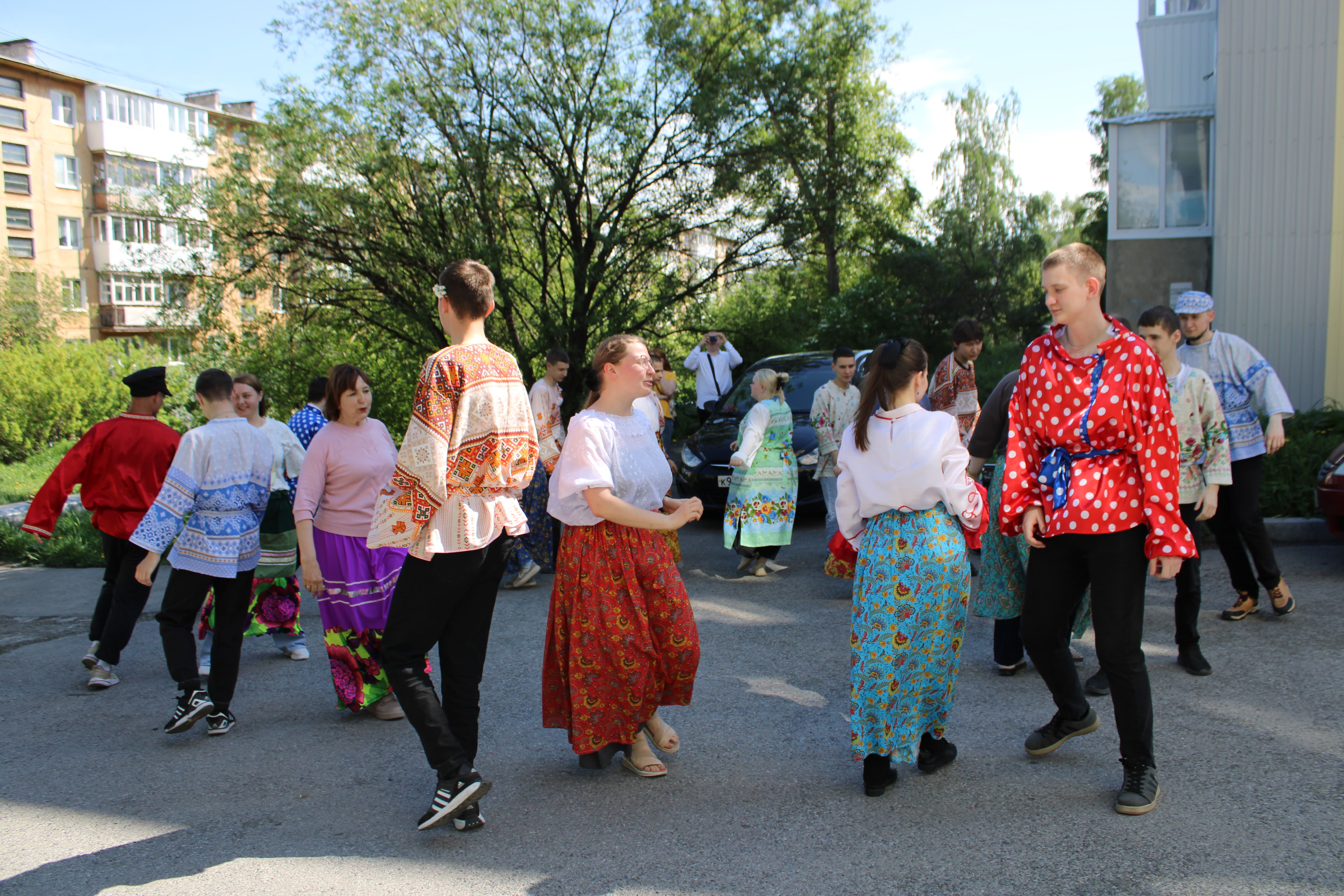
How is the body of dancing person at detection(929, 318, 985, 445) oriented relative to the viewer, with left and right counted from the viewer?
facing the viewer and to the right of the viewer

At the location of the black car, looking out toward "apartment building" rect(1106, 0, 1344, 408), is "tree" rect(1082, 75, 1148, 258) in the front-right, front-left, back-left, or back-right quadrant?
front-left

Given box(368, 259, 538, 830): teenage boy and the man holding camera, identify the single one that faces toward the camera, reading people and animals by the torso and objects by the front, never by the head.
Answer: the man holding camera

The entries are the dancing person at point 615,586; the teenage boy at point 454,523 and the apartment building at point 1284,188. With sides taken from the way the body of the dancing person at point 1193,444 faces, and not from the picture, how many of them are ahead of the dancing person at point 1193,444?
2

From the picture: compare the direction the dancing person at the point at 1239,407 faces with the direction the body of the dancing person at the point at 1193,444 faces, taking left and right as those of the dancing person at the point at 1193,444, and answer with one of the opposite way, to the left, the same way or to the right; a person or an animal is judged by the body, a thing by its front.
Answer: the same way

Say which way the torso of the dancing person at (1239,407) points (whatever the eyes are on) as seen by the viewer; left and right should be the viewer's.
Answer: facing the viewer and to the left of the viewer

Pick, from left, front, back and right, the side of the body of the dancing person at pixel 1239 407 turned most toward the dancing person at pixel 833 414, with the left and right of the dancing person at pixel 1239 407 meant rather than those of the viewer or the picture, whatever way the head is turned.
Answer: right

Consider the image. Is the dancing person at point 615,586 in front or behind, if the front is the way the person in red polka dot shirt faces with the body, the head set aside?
in front

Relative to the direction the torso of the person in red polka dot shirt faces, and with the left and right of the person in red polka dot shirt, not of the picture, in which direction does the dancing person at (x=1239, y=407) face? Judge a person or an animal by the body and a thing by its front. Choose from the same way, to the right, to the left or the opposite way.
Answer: the same way

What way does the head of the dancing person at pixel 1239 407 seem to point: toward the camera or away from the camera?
toward the camera

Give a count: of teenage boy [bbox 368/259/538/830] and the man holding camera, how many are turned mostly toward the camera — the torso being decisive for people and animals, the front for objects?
1

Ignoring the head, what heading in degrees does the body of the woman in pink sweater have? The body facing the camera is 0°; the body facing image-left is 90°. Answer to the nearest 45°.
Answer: approximately 315°

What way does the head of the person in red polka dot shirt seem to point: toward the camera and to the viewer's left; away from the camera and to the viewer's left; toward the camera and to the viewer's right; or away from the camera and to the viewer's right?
toward the camera and to the viewer's left
